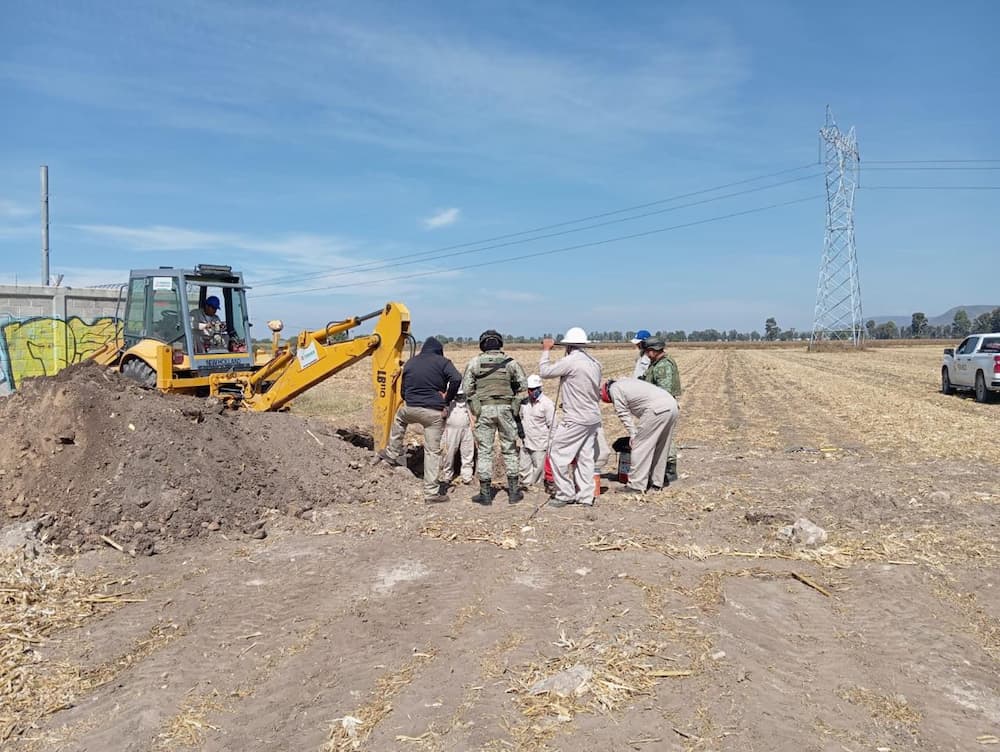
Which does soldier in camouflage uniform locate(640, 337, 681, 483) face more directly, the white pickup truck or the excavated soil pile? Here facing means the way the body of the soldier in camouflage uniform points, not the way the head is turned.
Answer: the excavated soil pile

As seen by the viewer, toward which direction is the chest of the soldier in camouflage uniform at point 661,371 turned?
to the viewer's left

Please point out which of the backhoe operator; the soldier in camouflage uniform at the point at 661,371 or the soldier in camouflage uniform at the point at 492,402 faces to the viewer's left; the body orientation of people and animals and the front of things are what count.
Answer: the soldier in camouflage uniform at the point at 661,371

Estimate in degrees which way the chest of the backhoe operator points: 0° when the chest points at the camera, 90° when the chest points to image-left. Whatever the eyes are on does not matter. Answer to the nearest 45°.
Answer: approximately 315°

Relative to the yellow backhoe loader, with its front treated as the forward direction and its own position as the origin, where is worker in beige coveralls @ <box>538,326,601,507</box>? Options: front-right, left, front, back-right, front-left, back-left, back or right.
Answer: back

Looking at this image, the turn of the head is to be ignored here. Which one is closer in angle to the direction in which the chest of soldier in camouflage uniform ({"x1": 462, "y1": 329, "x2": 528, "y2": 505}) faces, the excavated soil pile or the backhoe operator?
the backhoe operator

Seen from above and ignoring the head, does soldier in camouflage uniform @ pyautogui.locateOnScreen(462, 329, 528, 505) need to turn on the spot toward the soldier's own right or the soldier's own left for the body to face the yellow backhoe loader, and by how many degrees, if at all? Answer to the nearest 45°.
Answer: approximately 45° to the soldier's own left

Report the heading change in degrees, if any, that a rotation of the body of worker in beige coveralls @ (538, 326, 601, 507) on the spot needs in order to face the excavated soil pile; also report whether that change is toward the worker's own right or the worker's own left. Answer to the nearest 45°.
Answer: approximately 45° to the worker's own left

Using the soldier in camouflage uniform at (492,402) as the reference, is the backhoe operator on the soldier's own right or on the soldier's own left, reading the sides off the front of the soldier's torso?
on the soldier's own left

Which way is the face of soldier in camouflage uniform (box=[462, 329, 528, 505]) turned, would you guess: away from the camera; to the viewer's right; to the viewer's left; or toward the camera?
away from the camera

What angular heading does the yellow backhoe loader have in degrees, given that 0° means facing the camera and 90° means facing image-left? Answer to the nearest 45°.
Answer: approximately 135°

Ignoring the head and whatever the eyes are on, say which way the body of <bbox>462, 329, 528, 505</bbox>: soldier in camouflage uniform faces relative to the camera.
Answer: away from the camera

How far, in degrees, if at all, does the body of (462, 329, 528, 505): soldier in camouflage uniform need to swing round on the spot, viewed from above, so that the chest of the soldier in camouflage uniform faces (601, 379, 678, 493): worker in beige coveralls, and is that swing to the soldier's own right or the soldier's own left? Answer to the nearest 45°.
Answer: approximately 90° to the soldier's own right
